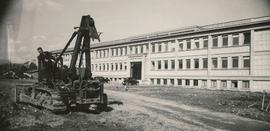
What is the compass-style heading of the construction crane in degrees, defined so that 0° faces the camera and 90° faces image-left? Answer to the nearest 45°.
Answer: approximately 315°

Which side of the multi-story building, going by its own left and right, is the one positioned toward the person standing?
front

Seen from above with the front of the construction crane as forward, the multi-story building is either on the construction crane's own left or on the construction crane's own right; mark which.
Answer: on the construction crane's own left

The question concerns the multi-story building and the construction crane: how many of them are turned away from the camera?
0

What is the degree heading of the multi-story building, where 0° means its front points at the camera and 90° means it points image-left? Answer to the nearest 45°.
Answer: approximately 45°
